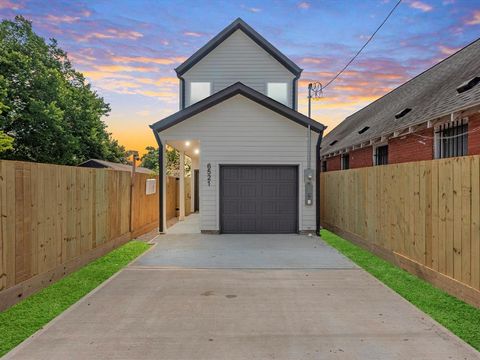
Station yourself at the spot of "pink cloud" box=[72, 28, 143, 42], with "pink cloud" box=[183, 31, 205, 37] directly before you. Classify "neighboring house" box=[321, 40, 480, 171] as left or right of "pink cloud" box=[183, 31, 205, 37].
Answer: right

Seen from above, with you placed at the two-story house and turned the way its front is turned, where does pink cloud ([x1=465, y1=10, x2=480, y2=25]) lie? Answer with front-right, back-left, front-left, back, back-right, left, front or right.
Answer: left

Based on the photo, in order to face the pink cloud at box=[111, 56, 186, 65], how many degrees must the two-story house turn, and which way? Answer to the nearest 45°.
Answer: approximately 135° to its right

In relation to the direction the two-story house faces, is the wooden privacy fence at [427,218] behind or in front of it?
in front

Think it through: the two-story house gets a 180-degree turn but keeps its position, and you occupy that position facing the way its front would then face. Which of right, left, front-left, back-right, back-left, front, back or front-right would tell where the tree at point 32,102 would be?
front-left

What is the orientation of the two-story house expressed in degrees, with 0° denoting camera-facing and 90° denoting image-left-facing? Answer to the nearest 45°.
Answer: approximately 0°

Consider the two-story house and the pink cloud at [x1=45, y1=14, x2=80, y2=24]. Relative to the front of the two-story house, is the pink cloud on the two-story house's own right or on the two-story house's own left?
on the two-story house's own right

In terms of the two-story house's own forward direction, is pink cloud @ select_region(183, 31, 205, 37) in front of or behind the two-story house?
behind

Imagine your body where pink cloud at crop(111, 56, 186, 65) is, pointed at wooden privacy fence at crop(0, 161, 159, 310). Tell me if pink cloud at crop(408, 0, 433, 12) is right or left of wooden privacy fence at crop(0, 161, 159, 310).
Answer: left

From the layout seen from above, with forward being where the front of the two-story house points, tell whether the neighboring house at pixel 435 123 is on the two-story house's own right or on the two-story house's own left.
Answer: on the two-story house's own left

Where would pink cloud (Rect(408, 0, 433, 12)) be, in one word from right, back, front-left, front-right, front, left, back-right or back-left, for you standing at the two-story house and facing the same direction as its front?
left
